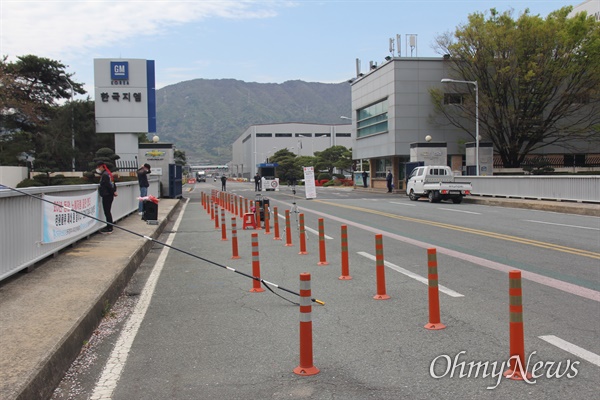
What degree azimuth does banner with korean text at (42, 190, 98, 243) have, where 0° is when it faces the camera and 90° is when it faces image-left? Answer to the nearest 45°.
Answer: approximately 315°

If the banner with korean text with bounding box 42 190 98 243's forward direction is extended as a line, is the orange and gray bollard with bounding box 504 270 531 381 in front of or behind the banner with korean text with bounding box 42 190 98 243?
in front

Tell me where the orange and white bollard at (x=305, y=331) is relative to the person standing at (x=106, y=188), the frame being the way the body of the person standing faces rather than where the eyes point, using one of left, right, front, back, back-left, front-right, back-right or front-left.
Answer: left

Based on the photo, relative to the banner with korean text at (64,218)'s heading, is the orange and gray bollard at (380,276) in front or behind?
in front

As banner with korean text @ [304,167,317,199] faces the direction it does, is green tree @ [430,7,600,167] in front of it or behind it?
behind

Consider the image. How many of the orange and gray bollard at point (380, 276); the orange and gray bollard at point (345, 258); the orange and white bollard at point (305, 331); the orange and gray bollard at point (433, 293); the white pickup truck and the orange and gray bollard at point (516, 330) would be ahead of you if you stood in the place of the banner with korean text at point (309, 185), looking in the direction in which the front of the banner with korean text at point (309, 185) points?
5

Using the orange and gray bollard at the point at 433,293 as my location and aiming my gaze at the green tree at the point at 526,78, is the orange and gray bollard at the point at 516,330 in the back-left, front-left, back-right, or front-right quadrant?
back-right

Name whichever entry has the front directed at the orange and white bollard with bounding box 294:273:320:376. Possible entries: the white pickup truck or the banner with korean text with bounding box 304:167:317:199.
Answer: the banner with korean text

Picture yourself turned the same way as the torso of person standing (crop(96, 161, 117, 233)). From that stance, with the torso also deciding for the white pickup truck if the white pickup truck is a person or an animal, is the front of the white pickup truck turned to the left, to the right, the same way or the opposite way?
to the right

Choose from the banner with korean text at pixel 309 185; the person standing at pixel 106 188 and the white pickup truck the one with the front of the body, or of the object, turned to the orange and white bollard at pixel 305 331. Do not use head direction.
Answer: the banner with korean text
